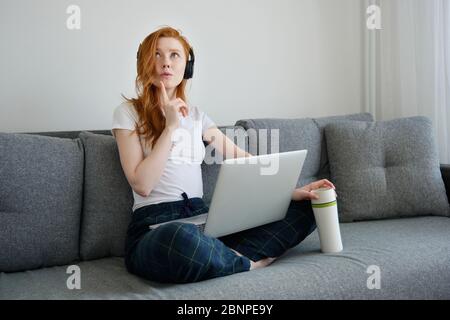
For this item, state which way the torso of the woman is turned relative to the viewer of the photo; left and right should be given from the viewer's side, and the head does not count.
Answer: facing the viewer and to the right of the viewer

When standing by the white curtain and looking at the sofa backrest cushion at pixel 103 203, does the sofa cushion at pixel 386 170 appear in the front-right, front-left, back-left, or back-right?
front-left

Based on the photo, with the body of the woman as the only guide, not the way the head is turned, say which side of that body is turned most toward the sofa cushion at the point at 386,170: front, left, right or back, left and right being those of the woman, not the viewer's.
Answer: left

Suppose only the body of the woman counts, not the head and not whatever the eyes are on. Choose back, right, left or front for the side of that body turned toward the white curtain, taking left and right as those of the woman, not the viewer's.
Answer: left
